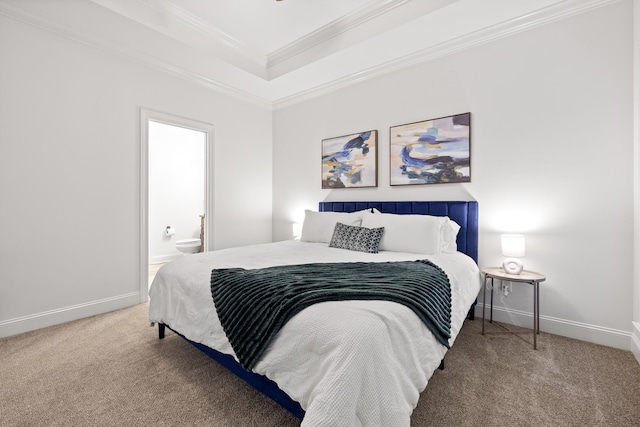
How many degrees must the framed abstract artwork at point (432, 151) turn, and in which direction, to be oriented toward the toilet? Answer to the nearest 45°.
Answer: approximately 45° to its right

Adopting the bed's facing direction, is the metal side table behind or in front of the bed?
behind

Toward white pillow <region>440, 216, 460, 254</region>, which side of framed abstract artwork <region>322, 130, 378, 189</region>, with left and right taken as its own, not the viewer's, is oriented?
left

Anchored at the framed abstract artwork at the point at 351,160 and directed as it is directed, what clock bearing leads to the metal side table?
The metal side table is roughly at 9 o'clock from the framed abstract artwork.

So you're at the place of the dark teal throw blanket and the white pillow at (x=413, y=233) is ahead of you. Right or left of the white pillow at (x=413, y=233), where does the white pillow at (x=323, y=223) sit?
left

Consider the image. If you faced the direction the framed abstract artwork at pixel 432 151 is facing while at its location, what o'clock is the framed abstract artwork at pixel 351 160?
the framed abstract artwork at pixel 351 160 is roughly at 2 o'clock from the framed abstract artwork at pixel 432 151.

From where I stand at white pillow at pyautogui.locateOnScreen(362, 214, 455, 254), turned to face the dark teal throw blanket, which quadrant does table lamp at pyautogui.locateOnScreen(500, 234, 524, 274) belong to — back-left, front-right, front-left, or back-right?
back-left
